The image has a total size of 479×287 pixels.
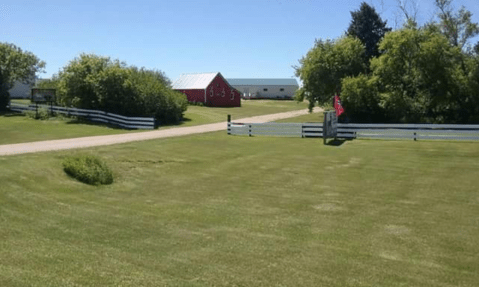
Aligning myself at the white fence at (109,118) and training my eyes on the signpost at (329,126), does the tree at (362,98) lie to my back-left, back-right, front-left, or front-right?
front-left

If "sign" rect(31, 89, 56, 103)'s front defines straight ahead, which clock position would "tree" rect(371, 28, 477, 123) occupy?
The tree is roughly at 10 o'clock from the sign.

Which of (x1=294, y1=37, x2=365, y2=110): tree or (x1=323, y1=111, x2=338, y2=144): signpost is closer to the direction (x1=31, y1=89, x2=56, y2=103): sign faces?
the signpost

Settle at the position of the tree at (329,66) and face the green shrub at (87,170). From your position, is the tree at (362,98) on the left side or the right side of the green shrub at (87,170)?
left

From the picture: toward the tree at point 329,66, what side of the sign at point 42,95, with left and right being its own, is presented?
left

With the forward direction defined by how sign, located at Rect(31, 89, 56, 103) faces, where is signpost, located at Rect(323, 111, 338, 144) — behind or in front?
in front

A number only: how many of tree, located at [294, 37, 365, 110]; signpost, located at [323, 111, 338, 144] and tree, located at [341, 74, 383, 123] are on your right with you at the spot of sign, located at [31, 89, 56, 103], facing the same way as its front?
0

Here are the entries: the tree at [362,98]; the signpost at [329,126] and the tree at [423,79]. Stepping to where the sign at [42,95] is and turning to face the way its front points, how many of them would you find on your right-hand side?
0

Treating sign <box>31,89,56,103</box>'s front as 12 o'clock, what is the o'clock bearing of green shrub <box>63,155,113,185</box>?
The green shrub is roughly at 12 o'clock from the sign.

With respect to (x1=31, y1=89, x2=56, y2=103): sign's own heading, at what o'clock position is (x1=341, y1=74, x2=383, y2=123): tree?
The tree is roughly at 10 o'clock from the sign.

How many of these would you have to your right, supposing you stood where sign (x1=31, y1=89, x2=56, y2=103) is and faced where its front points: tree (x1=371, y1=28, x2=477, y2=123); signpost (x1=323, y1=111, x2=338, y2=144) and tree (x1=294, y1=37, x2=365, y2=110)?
0

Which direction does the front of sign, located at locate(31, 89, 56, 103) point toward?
toward the camera
